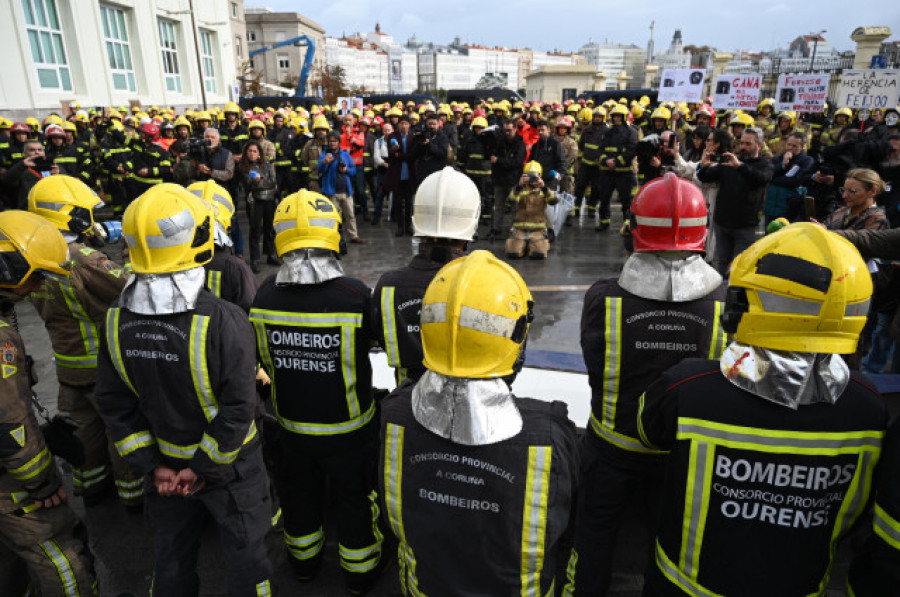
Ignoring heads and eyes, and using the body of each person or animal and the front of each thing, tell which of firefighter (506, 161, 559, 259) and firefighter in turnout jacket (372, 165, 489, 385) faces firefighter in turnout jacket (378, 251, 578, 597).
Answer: the firefighter

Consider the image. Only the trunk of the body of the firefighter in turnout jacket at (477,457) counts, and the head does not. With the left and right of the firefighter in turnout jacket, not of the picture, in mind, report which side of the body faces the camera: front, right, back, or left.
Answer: back

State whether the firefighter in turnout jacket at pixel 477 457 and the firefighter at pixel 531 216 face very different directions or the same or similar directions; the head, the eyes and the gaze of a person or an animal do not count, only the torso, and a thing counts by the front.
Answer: very different directions

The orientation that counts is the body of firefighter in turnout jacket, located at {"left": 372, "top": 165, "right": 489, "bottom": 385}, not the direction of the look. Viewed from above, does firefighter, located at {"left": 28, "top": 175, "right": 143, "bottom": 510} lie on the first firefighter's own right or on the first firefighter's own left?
on the first firefighter's own left

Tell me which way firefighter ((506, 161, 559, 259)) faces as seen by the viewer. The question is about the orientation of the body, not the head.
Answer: toward the camera

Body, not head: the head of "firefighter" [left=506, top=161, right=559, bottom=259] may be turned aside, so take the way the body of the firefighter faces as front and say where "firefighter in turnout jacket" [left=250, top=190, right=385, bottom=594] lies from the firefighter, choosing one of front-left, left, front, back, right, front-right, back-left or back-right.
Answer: front

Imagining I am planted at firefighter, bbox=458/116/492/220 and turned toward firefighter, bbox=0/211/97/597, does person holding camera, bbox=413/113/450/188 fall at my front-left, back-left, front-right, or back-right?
front-right

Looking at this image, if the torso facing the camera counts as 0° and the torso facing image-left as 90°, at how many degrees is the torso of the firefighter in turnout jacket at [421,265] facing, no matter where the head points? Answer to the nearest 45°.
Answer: approximately 180°

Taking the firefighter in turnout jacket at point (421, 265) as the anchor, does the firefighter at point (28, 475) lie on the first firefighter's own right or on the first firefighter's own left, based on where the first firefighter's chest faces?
on the first firefighter's own left

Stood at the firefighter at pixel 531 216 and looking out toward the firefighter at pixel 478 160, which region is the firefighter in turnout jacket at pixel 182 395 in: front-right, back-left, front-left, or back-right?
back-left

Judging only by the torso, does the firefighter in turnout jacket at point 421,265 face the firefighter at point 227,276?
no

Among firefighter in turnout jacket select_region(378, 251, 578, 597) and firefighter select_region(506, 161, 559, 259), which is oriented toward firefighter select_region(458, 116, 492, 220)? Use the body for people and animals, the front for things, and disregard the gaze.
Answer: the firefighter in turnout jacket

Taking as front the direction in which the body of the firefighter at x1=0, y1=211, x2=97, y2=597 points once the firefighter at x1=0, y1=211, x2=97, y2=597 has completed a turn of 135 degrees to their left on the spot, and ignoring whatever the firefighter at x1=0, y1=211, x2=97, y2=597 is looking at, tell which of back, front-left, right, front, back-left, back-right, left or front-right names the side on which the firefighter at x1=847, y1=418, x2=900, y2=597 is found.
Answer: back

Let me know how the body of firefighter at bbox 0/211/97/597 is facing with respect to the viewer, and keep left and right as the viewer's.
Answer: facing to the right of the viewer

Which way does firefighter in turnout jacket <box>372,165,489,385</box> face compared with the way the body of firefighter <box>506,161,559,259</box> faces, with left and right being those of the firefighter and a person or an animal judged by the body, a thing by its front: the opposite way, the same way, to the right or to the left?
the opposite way

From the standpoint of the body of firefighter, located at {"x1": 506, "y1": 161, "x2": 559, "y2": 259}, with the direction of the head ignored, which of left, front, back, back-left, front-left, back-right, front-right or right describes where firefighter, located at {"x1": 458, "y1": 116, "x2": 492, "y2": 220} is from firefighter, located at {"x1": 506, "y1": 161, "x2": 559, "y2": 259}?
back-right

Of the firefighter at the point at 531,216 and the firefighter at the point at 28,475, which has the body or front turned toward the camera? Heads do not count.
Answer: the firefighter at the point at 531,216

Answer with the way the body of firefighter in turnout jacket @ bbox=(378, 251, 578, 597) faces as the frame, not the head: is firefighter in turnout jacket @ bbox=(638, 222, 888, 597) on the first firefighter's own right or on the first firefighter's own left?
on the first firefighter's own right
